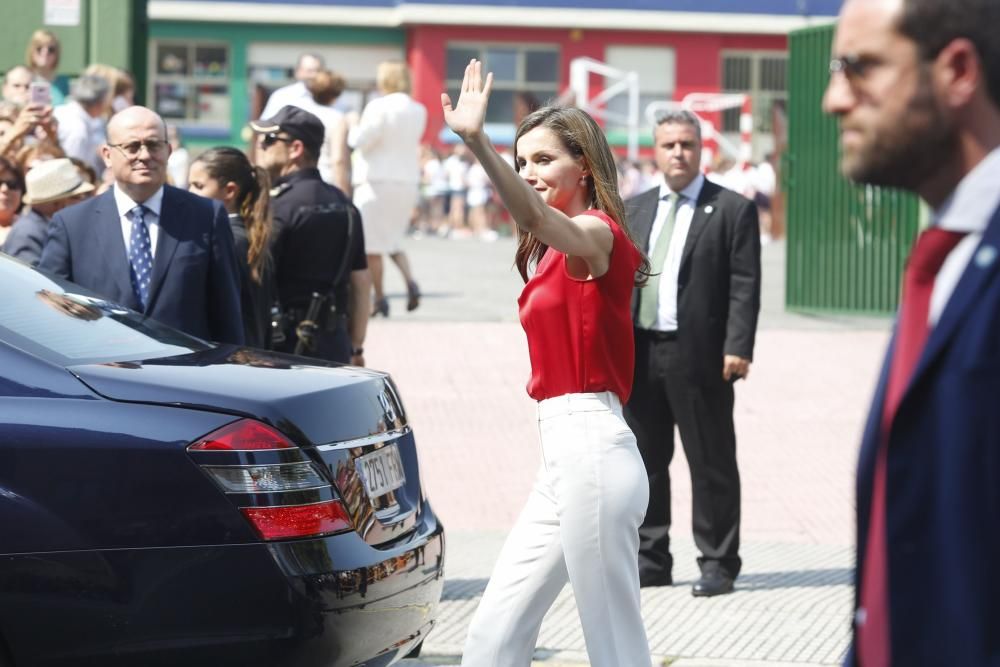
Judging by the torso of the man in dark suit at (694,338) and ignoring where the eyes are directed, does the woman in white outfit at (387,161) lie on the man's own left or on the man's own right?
on the man's own right

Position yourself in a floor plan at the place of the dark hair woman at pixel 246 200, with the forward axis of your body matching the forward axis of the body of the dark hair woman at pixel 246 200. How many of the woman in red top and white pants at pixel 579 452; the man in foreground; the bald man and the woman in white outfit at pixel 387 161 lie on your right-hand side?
1

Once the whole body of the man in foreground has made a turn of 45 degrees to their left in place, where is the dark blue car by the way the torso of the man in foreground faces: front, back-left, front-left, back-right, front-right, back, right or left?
right

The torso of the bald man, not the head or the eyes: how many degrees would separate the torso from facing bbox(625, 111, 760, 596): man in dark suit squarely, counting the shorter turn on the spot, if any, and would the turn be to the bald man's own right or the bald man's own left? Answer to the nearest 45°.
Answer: approximately 90° to the bald man's own left

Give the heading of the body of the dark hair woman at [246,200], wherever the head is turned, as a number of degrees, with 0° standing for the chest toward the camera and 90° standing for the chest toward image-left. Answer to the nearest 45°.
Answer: approximately 90°

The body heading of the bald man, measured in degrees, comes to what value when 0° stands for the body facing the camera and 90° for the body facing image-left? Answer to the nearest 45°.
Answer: approximately 0°

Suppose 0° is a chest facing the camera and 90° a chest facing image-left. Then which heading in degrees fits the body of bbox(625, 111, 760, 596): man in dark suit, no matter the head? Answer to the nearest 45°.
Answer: approximately 45°

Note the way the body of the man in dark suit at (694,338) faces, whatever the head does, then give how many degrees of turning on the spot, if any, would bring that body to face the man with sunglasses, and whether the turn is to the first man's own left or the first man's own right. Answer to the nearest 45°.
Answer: approximately 45° to the first man's own right

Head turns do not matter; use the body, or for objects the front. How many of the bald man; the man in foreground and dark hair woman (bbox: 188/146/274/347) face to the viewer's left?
2

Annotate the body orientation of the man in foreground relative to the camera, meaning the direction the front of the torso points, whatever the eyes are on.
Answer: to the viewer's left

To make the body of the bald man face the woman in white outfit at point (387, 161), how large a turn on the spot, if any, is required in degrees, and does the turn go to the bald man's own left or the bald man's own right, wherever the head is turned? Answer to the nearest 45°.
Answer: approximately 180°

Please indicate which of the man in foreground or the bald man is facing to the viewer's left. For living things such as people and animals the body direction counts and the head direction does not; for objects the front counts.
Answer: the man in foreground
